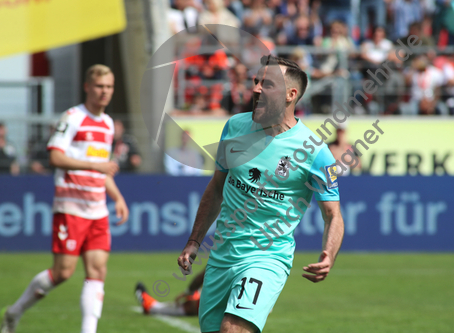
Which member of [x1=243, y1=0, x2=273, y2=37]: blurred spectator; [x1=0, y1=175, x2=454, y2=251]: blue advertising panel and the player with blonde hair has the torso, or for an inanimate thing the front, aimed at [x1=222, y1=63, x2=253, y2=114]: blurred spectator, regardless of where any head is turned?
[x1=243, y1=0, x2=273, y2=37]: blurred spectator

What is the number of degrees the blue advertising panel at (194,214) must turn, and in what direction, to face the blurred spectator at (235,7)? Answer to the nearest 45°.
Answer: approximately 180°

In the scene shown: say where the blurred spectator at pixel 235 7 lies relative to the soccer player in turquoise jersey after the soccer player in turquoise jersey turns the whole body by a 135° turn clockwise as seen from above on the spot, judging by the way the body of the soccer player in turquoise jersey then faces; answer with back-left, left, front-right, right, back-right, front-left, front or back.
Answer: front

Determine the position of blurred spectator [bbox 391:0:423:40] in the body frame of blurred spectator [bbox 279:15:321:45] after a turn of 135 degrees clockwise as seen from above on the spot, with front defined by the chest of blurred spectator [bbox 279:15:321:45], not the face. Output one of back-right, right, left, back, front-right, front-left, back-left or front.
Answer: right

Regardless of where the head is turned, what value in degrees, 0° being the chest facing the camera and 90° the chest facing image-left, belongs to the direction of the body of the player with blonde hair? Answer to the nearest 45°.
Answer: approximately 315°

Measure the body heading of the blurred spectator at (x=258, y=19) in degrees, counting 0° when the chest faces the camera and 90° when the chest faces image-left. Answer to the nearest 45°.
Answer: approximately 0°

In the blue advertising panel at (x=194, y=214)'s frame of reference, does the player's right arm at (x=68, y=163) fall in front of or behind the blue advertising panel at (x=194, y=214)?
in front

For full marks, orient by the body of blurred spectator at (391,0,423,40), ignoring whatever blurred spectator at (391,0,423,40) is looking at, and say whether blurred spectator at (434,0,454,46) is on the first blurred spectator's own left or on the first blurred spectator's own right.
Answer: on the first blurred spectator's own left

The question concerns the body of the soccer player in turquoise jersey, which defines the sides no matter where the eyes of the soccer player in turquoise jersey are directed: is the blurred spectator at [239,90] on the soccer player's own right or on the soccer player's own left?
on the soccer player's own right
